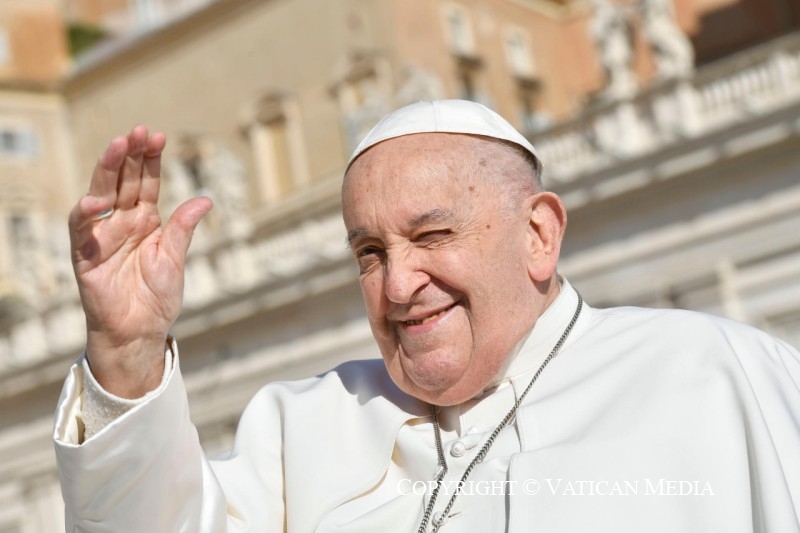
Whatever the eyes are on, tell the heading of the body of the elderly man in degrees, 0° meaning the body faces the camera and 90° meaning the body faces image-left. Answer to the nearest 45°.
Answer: approximately 45°

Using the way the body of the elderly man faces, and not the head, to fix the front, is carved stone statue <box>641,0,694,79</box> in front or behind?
behind

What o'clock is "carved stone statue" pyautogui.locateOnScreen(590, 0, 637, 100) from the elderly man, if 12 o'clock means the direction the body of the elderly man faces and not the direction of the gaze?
The carved stone statue is roughly at 5 o'clock from the elderly man.

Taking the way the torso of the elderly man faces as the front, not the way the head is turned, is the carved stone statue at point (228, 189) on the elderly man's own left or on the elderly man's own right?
on the elderly man's own right

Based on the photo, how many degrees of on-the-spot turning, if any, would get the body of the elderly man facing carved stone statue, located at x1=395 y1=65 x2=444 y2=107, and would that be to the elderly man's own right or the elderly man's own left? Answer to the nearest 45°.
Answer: approximately 135° to the elderly man's own right

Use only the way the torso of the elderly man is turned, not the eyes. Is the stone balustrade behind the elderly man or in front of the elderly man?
behind

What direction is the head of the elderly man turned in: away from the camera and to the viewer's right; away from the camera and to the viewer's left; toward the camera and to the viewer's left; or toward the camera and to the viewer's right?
toward the camera and to the viewer's left
